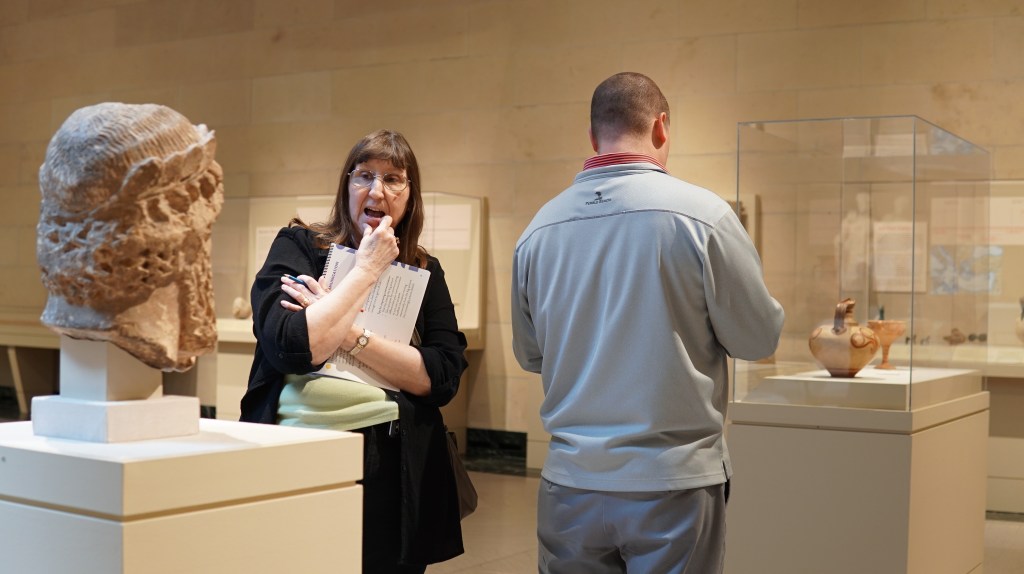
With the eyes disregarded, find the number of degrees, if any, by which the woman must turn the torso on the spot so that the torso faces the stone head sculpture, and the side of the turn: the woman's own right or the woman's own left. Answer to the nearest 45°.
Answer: approximately 45° to the woman's own right

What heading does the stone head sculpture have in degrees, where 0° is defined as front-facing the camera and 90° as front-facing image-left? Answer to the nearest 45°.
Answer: approximately 225°

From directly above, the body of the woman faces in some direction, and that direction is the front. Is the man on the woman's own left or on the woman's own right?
on the woman's own left

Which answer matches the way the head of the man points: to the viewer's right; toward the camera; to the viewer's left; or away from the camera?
away from the camera

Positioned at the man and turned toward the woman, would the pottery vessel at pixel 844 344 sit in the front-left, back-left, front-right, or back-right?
back-right

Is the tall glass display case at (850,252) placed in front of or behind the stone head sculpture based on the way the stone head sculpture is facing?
in front

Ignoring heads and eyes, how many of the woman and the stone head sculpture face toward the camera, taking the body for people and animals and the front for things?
1

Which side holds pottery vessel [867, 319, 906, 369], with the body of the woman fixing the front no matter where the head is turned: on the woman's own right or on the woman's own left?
on the woman's own left

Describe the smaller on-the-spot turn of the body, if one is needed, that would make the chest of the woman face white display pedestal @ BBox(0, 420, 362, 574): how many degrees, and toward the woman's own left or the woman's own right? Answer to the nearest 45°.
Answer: approximately 45° to the woman's own right

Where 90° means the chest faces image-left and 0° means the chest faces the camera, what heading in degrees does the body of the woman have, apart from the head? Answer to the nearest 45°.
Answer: approximately 0°

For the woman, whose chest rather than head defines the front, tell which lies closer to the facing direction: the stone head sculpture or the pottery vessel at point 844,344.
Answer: the stone head sculpture
